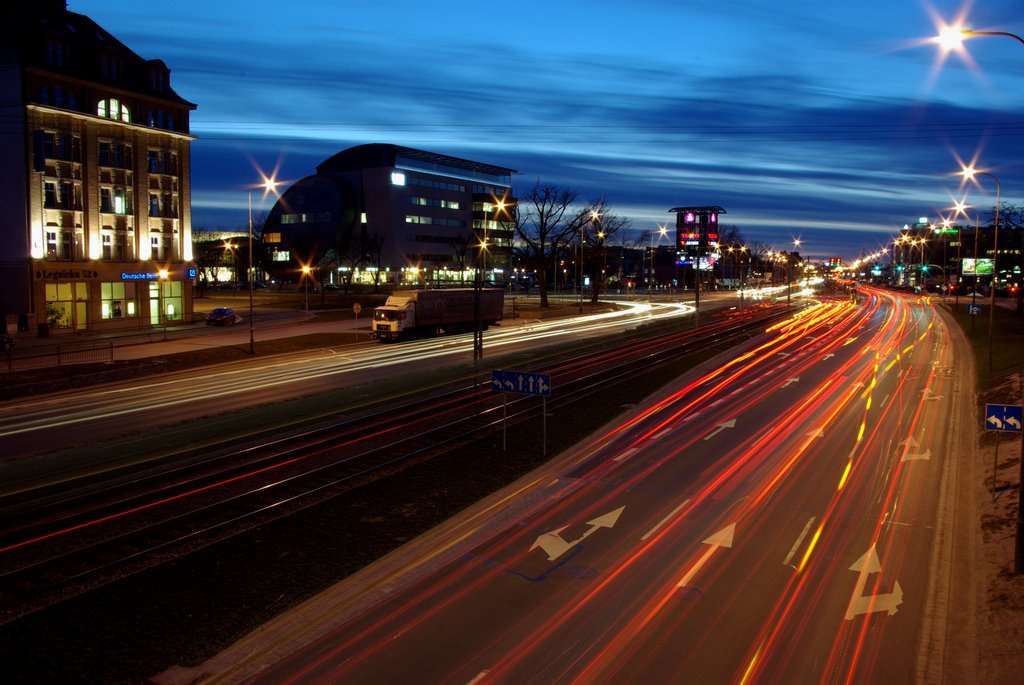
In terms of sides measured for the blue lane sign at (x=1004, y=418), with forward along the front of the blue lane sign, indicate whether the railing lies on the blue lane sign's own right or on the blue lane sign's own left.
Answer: on the blue lane sign's own right

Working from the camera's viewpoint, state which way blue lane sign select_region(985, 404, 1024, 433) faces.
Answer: facing the viewer

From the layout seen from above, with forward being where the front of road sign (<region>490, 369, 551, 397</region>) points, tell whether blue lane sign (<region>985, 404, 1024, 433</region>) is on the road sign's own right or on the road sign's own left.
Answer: on the road sign's own left

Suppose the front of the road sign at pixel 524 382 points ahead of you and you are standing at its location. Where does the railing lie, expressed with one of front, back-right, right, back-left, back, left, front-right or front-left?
back-right

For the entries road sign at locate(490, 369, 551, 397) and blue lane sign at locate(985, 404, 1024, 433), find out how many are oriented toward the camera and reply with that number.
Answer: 2

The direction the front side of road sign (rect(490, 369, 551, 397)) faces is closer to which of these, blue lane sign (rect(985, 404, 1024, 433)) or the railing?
the blue lane sign

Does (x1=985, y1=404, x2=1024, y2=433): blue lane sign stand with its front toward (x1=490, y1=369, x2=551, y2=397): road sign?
no
